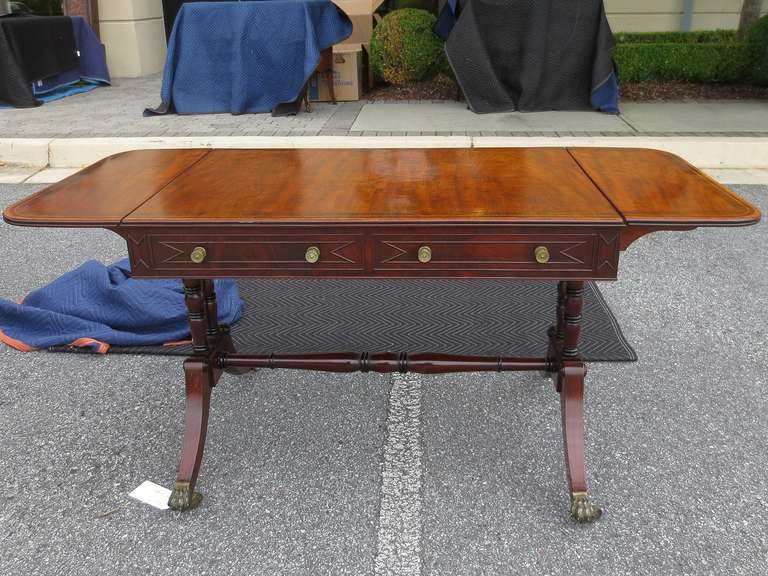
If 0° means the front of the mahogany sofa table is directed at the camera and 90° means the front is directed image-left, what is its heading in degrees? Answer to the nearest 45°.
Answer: approximately 0°

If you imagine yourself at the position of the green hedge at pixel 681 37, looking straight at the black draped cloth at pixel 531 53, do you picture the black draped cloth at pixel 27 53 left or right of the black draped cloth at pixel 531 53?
right

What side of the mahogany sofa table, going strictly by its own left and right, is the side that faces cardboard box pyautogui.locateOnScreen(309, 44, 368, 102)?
back

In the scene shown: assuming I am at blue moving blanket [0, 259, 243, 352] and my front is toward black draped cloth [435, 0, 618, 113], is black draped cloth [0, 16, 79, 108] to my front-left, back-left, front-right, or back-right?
front-left

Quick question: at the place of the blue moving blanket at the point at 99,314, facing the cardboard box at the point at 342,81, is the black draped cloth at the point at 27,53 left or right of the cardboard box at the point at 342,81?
left

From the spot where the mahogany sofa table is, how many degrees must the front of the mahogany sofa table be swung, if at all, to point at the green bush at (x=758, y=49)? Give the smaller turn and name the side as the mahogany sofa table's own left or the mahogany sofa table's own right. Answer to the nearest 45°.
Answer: approximately 135° to the mahogany sofa table's own left

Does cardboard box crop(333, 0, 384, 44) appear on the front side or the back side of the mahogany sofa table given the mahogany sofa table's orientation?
on the back side

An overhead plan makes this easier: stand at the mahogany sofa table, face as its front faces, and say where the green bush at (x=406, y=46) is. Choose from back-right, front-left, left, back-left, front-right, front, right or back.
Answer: back

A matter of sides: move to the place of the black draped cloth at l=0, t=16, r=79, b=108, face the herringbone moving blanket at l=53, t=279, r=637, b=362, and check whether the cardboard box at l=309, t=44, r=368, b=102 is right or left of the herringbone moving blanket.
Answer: left

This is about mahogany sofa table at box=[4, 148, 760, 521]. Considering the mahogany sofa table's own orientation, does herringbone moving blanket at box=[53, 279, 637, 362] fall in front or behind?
behind

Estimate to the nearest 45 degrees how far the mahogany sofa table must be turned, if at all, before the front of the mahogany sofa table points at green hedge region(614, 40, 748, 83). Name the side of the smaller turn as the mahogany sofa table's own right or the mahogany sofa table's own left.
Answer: approximately 135° to the mahogany sofa table's own left

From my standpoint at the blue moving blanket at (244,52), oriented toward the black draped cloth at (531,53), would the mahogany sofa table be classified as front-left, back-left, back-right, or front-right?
front-right

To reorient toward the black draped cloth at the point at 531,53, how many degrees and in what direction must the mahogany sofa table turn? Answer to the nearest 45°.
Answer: approximately 180°
